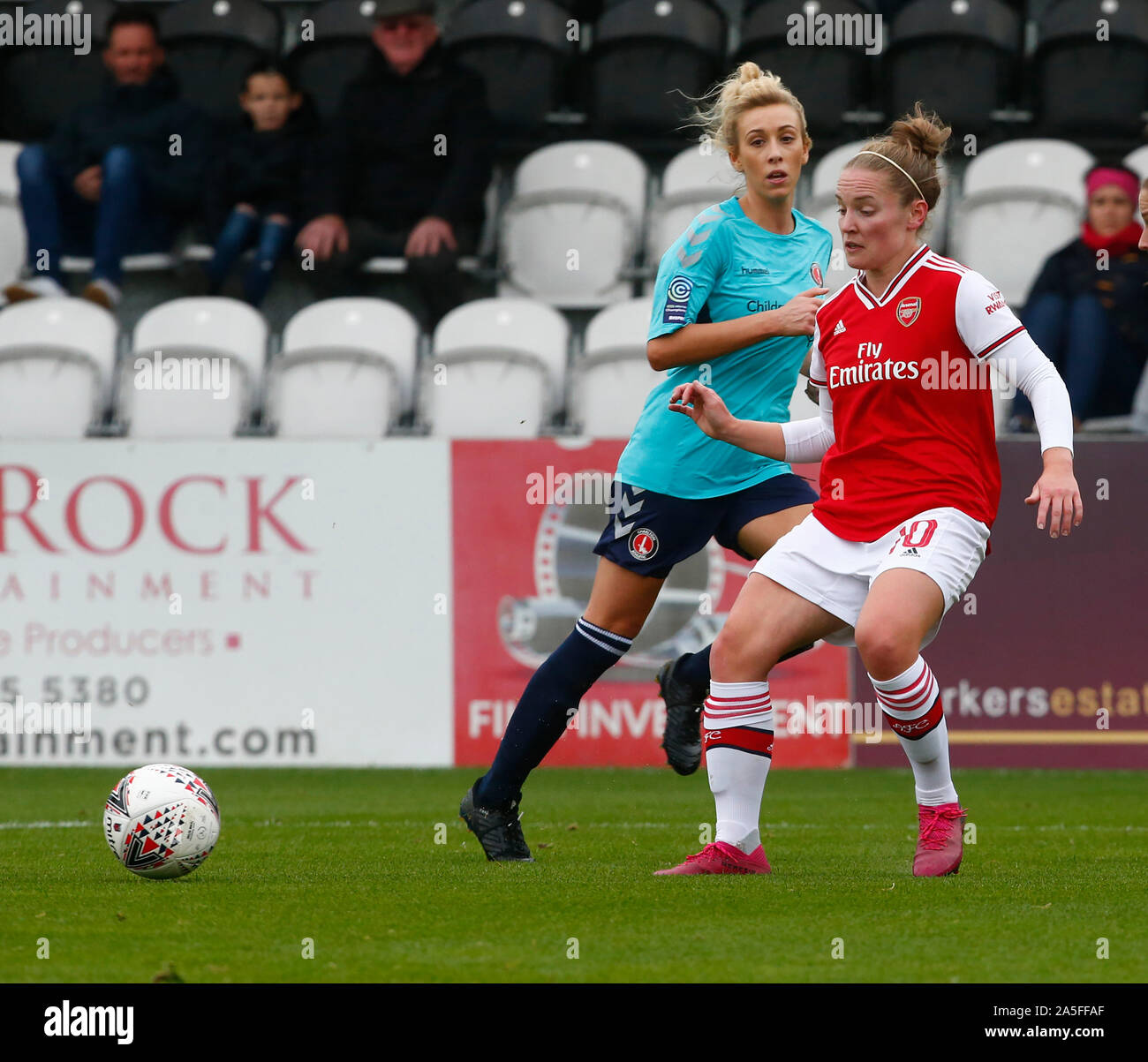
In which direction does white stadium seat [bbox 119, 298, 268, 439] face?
toward the camera

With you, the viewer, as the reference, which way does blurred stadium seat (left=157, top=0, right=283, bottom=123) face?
facing the viewer

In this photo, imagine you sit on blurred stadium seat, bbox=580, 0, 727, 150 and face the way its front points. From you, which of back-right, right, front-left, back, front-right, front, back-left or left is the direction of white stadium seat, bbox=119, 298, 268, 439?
front-right

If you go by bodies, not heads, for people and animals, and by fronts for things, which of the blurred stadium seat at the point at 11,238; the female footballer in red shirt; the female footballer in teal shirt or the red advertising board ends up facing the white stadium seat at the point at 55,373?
the blurred stadium seat

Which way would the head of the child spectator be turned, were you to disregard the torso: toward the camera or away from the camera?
toward the camera

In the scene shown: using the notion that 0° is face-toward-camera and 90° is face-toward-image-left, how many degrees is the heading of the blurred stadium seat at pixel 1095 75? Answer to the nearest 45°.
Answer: approximately 0°

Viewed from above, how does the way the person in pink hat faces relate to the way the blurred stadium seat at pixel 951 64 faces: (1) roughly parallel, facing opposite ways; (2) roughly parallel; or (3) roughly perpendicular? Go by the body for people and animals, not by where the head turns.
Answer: roughly parallel

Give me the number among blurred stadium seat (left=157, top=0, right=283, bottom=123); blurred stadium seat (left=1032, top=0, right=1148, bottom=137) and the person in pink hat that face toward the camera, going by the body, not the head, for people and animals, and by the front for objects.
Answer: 3

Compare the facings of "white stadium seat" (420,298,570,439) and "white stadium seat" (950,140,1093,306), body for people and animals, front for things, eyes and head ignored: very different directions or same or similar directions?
same or similar directions

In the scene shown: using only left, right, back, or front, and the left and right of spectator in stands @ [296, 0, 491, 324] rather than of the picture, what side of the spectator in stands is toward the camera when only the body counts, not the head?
front

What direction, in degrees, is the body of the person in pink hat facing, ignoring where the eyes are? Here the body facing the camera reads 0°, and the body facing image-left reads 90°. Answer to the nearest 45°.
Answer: approximately 0°

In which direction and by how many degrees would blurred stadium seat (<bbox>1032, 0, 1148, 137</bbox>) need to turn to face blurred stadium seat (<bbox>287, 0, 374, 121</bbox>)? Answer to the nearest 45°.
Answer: approximately 90° to its right
